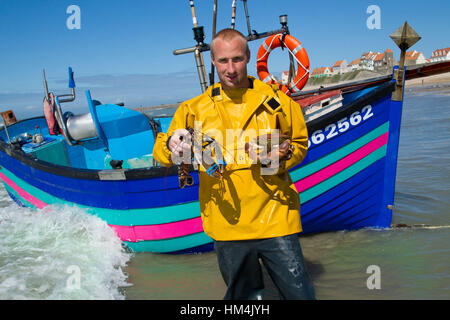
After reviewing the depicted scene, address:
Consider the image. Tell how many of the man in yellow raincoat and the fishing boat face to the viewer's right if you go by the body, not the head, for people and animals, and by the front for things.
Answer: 1

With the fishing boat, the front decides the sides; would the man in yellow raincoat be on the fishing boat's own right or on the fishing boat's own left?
on the fishing boat's own right

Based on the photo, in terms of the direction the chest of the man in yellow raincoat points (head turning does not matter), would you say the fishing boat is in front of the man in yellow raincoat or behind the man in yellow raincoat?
behind

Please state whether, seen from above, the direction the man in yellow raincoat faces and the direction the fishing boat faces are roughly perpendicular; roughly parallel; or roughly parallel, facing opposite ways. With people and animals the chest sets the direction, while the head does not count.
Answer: roughly perpendicular

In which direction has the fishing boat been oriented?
to the viewer's right

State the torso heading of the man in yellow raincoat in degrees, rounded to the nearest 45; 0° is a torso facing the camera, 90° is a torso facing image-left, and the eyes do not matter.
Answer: approximately 0°

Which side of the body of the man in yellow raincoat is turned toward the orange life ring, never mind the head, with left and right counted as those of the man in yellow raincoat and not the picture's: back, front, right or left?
back
